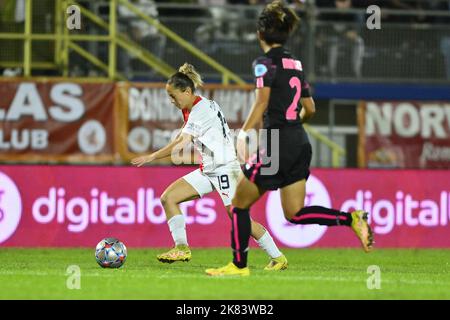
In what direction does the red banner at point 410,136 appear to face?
toward the camera

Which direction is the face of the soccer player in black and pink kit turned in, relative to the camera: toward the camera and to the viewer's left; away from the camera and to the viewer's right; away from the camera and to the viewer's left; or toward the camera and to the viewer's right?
away from the camera and to the viewer's left

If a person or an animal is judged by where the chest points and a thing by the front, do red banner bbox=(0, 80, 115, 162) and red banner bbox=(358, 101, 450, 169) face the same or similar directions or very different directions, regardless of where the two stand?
same or similar directions

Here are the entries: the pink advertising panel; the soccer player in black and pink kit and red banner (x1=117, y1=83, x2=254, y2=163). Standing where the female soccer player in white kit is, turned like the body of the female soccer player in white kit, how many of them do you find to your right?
2

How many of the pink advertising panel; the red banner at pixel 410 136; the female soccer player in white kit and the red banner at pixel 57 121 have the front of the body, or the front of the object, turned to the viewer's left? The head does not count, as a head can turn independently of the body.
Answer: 1

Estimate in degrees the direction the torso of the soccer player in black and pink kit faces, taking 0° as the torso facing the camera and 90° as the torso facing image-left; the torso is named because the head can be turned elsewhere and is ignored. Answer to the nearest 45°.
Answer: approximately 135°

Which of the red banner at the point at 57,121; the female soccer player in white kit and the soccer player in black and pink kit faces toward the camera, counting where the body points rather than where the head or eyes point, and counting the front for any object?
the red banner

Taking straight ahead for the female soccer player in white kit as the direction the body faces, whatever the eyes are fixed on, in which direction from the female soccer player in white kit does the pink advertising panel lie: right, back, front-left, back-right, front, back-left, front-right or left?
right

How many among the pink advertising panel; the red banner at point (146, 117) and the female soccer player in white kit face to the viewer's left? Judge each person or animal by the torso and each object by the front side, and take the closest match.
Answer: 1

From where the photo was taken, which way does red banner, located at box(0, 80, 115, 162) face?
toward the camera

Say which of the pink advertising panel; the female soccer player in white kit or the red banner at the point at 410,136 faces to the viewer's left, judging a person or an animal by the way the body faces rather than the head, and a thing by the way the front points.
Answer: the female soccer player in white kit

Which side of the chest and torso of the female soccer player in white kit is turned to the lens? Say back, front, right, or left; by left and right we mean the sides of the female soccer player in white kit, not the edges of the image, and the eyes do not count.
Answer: left

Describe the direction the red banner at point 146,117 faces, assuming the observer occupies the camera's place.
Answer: facing the viewer

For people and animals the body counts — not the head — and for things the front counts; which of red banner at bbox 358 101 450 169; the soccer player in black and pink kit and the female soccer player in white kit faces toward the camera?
the red banner
